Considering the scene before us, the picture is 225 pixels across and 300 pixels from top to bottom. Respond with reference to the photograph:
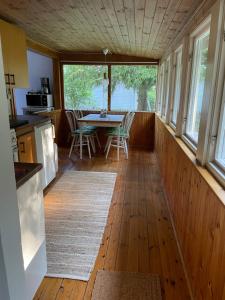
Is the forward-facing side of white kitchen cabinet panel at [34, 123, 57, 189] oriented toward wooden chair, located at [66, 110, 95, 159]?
no

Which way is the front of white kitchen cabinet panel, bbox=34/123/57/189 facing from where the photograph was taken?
facing the viewer and to the right of the viewer

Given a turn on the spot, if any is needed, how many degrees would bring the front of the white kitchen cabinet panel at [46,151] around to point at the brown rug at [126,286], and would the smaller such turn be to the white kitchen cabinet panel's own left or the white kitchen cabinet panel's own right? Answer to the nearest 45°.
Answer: approximately 45° to the white kitchen cabinet panel's own right

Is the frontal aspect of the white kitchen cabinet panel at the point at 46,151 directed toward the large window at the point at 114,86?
no

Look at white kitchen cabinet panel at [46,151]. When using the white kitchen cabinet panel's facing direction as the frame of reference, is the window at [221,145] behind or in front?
in front

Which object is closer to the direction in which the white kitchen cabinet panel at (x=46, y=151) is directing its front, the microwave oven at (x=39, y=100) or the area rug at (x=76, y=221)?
the area rug

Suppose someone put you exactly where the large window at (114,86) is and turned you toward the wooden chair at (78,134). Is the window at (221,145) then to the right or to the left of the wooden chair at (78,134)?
left

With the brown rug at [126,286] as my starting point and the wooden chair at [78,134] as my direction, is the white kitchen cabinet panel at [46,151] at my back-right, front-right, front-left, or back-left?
front-left

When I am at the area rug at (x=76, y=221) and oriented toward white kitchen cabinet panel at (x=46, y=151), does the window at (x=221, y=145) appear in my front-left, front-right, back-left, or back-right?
back-right

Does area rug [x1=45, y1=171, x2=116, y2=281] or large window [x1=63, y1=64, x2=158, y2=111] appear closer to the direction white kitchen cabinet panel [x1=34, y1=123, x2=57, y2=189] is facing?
the area rug

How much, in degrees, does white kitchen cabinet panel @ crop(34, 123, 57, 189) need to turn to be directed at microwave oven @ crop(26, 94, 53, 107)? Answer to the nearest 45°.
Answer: approximately 135° to its left

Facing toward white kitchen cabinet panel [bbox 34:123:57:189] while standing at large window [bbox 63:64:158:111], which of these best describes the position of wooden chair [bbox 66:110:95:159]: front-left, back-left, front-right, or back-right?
front-right

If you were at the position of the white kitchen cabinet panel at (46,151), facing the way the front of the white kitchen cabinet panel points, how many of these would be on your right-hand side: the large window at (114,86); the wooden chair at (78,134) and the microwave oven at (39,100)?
0
